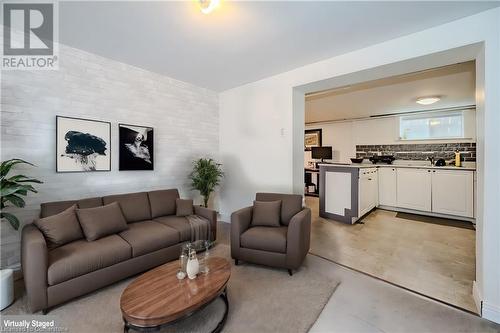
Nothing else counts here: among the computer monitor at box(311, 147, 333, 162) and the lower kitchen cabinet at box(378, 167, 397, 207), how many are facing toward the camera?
2

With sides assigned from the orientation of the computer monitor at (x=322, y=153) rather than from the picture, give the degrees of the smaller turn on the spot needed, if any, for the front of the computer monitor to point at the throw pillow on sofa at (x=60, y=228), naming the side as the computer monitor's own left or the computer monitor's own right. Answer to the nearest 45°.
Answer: approximately 45° to the computer monitor's own right

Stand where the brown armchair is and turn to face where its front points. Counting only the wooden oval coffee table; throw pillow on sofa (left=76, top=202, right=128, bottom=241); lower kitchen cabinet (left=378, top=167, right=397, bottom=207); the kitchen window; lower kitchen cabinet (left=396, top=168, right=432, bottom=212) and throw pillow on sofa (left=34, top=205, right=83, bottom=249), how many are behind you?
3

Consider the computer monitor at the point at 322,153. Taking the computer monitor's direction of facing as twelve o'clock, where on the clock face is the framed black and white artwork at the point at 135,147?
The framed black and white artwork is roughly at 1 o'clock from the computer monitor.

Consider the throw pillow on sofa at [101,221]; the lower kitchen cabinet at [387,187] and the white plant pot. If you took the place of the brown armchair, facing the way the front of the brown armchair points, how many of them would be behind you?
1

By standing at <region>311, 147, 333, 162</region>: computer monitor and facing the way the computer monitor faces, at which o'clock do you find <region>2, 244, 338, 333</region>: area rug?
The area rug is roughly at 12 o'clock from the computer monitor.

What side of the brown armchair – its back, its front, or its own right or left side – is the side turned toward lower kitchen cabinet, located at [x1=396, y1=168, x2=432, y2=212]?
back

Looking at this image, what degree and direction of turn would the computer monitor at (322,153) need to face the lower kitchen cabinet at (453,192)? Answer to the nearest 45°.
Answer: approximately 45° to its left

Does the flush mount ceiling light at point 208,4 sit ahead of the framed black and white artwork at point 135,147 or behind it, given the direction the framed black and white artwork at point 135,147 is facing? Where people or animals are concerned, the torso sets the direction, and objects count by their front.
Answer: ahead

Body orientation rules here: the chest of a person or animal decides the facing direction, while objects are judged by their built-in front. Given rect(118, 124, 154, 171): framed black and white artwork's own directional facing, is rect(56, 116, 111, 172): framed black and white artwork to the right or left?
on its right

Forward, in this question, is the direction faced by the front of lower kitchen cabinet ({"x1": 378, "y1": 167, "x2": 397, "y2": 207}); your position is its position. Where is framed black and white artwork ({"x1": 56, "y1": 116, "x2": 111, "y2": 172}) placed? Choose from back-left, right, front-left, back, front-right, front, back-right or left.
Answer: front-right
